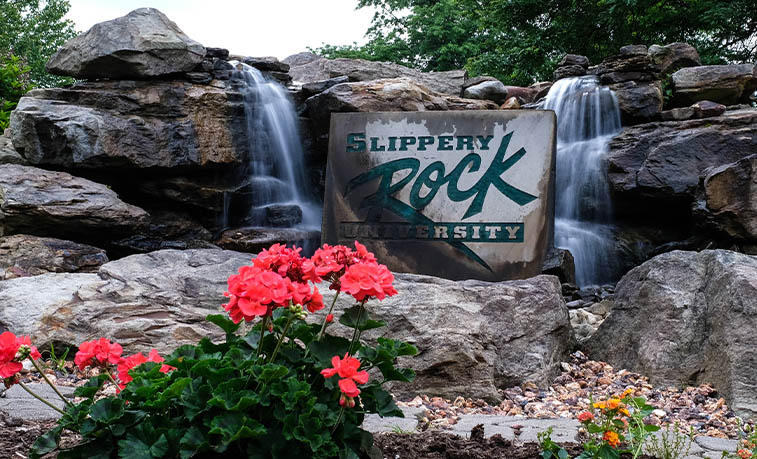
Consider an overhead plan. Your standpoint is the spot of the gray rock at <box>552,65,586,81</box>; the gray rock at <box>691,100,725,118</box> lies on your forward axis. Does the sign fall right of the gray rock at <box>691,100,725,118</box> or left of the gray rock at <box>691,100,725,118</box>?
right

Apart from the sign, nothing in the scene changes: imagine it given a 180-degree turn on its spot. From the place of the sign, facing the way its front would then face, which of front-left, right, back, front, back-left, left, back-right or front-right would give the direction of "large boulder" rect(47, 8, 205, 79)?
front-left

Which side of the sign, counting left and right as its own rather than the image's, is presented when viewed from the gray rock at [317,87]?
back

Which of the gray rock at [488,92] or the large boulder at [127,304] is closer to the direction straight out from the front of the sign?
the large boulder

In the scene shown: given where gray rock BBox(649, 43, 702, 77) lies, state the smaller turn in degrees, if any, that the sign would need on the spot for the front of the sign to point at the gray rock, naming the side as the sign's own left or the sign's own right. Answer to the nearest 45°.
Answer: approximately 135° to the sign's own left

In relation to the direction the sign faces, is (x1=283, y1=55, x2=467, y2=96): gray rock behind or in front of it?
behind

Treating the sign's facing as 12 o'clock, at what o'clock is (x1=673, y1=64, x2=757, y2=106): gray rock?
The gray rock is roughly at 7 o'clock from the sign.

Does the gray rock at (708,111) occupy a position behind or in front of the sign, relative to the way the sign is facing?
behind

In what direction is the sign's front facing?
toward the camera

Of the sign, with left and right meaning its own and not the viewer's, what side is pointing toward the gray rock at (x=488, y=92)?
back

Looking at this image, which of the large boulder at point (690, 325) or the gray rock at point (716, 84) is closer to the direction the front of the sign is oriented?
the large boulder

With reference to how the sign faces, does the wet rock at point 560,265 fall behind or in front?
behind

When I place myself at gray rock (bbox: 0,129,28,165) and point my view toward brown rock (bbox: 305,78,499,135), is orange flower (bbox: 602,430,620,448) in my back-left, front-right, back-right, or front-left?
front-right

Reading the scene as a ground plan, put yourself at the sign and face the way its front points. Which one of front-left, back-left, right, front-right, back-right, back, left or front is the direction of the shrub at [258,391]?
front

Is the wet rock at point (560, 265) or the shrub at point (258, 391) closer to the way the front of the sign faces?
the shrub
